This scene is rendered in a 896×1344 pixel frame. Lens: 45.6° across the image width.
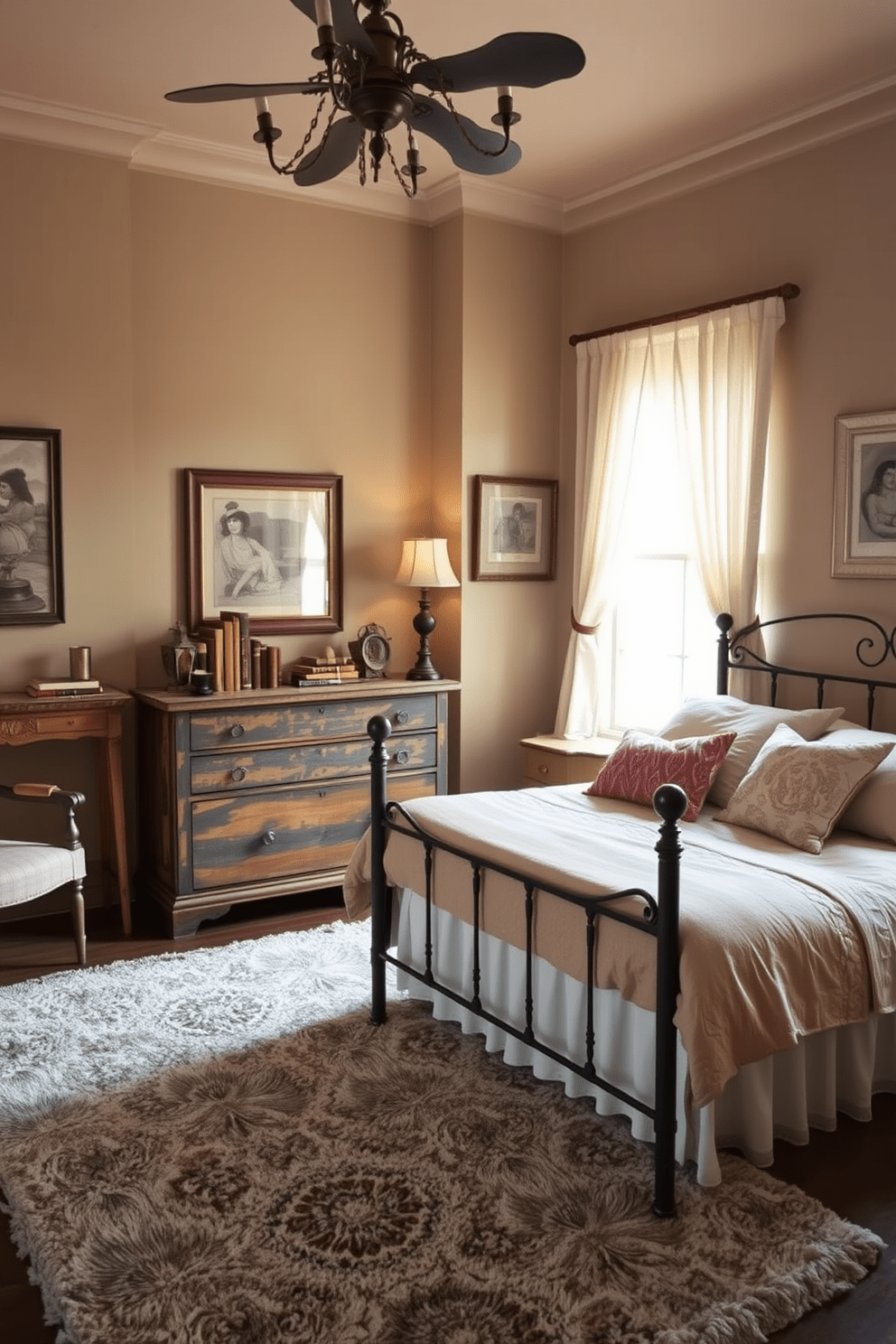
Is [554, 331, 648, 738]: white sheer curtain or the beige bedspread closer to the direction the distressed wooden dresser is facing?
the beige bedspread

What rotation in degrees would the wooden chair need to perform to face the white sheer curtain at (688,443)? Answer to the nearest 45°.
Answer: approximately 45° to its left

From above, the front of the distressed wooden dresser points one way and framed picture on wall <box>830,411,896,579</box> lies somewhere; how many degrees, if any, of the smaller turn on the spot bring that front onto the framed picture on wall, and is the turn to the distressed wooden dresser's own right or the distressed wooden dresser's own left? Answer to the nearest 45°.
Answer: approximately 45° to the distressed wooden dresser's own left

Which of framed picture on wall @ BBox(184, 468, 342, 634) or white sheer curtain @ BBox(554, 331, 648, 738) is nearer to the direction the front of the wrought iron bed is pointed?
the framed picture on wall

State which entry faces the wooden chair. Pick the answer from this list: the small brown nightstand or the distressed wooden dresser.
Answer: the small brown nightstand

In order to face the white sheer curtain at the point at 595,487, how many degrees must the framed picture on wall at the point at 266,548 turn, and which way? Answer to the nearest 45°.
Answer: approximately 45° to its left

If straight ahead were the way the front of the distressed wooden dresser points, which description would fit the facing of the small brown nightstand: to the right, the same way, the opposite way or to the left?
to the right

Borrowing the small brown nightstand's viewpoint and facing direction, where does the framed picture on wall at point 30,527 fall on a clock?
The framed picture on wall is roughly at 1 o'clock from the small brown nightstand.

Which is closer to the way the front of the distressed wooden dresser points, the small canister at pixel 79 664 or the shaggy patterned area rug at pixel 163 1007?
the shaggy patterned area rug

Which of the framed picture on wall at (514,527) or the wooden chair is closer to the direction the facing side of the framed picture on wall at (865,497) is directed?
the wooden chair
